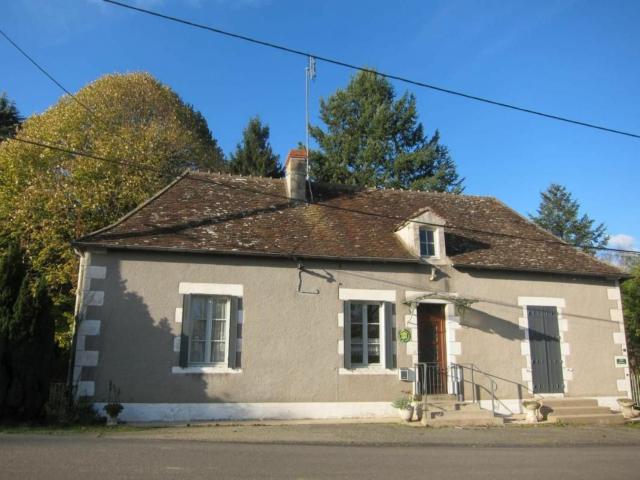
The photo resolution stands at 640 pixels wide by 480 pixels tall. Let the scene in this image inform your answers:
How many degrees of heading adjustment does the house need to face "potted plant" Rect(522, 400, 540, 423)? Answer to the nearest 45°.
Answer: approximately 90° to its left

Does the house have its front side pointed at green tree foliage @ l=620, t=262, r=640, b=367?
no

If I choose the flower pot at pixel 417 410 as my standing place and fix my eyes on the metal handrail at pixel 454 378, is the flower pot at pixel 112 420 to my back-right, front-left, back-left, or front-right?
back-left

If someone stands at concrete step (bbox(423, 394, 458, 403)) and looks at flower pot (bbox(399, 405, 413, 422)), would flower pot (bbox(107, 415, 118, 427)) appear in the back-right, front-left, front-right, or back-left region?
front-right

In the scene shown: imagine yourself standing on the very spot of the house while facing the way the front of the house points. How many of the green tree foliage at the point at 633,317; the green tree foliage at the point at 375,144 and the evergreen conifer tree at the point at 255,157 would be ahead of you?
0

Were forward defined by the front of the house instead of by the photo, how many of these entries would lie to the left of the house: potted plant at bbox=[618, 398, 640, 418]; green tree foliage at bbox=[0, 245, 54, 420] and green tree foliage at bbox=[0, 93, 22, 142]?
1

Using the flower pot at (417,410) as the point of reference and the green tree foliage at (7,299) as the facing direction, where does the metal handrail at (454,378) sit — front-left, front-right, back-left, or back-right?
back-right

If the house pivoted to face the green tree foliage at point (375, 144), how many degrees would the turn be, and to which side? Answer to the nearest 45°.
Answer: approximately 180°

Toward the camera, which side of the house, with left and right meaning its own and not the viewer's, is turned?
front

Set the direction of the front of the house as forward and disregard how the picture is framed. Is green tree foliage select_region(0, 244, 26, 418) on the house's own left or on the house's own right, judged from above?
on the house's own right

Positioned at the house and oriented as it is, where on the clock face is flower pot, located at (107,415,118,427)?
The flower pot is roughly at 2 o'clock from the house.

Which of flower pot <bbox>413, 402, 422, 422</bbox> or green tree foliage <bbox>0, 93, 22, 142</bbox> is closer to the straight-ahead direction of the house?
the flower pot

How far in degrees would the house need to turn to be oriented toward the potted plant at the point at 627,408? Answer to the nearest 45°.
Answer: approximately 90° to its left
